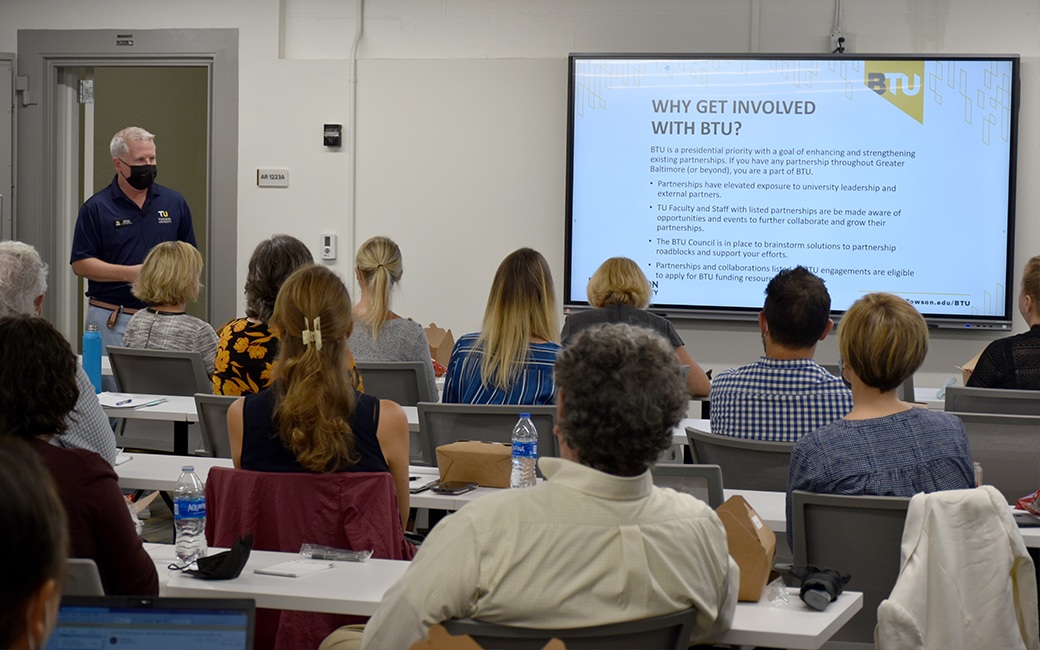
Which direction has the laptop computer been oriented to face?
toward the camera

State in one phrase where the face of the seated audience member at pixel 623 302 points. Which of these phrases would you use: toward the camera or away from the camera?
away from the camera

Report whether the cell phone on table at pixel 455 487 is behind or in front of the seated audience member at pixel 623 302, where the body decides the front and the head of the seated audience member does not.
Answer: behind

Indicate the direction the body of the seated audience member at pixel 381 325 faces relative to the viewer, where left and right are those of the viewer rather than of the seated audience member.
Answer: facing away from the viewer

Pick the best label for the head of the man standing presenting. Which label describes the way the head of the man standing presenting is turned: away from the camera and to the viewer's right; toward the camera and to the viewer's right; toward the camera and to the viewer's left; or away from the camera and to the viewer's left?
toward the camera and to the viewer's right

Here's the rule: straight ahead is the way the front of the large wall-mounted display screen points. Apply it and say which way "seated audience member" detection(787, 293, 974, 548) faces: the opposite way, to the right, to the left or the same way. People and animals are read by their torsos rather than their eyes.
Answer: the opposite way

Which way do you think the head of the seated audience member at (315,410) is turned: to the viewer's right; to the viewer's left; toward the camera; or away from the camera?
away from the camera

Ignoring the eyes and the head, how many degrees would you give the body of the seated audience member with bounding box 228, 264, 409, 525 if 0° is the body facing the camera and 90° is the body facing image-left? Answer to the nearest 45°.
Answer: approximately 180°

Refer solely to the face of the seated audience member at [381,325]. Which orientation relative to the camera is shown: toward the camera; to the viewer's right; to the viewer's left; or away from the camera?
away from the camera

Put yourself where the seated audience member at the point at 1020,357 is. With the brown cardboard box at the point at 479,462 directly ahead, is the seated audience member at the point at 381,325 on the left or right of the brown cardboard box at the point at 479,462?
right

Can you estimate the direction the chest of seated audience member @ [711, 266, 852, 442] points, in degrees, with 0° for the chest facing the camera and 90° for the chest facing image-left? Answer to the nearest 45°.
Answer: approximately 180°

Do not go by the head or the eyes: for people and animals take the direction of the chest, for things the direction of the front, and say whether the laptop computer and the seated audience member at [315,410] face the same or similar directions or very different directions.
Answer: very different directions

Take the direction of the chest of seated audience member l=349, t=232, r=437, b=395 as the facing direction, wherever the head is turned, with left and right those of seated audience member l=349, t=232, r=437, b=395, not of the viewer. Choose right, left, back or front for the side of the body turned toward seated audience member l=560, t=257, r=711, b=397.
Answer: right

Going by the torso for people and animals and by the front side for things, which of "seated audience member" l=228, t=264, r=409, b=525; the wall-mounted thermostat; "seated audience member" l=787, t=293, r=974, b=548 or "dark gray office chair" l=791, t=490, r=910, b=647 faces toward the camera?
the wall-mounted thermostat

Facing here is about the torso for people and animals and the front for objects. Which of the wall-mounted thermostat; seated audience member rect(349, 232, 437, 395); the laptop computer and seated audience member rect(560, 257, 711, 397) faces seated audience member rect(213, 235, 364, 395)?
the wall-mounted thermostat

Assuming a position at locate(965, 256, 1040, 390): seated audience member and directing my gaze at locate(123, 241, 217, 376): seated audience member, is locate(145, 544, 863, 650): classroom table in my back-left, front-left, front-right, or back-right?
front-left

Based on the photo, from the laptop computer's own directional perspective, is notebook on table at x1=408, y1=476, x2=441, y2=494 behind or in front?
behind

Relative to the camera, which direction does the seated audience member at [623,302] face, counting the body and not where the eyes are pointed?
away from the camera

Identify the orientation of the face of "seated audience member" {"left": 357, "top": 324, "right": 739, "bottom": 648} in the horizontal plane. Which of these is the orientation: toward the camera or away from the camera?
away from the camera

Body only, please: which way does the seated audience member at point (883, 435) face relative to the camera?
away from the camera
